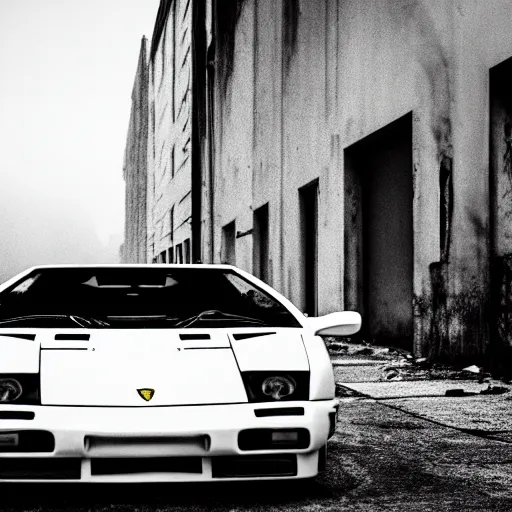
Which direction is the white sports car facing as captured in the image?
toward the camera

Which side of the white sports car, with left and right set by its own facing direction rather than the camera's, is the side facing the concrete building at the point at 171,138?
back

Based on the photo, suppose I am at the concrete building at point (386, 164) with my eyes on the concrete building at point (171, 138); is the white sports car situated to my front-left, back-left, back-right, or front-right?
back-left

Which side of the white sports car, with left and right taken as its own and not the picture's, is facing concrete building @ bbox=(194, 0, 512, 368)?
back
